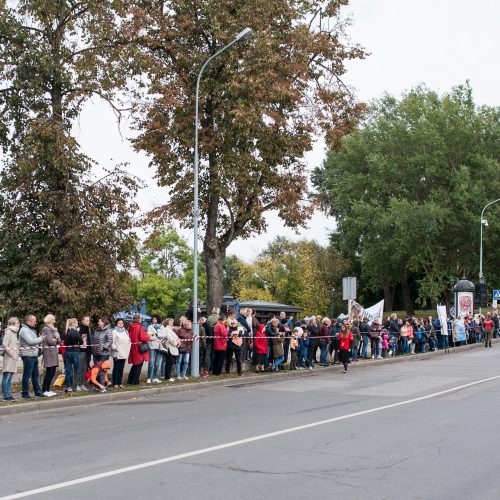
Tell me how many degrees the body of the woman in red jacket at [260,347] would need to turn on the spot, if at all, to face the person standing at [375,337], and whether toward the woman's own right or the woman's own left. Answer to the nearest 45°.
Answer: approximately 90° to the woman's own left

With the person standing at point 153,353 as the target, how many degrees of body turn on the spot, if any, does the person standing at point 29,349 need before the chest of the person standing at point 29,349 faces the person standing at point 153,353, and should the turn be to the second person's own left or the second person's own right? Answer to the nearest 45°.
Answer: approximately 45° to the second person's own left

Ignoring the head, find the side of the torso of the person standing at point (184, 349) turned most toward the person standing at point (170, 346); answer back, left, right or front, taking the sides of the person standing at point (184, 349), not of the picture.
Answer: right

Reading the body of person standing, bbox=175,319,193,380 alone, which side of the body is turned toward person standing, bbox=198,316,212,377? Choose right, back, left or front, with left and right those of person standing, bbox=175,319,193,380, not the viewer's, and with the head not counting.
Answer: left

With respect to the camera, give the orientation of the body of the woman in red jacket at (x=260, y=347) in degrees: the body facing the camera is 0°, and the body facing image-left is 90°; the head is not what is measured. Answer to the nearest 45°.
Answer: approximately 315°

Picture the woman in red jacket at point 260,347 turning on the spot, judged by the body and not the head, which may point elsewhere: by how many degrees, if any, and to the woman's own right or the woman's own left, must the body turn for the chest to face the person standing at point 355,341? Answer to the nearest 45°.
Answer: approximately 90° to the woman's own left

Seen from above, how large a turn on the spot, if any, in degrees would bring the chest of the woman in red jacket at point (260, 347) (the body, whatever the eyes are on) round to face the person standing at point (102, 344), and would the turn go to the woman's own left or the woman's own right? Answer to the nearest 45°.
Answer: approximately 90° to the woman's own right
